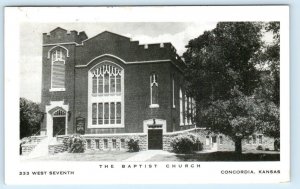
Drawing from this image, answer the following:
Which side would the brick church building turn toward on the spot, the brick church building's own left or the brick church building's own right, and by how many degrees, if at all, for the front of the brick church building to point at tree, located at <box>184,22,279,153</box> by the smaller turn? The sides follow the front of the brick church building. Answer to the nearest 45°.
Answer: approximately 90° to the brick church building's own left

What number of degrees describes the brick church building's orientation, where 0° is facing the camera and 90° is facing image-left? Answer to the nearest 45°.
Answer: approximately 0°
